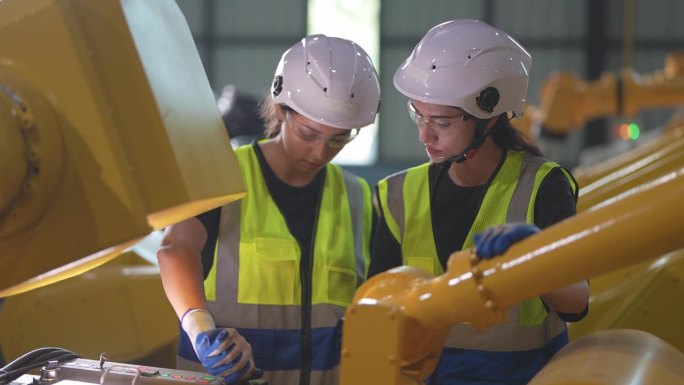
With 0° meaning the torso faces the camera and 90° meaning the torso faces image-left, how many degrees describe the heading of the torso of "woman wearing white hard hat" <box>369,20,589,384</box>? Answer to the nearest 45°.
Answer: approximately 45°
